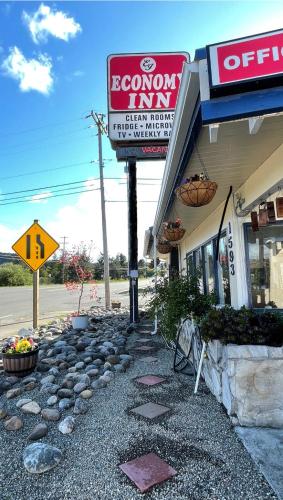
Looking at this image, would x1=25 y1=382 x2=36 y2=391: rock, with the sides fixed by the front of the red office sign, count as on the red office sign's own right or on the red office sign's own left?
on the red office sign's own right

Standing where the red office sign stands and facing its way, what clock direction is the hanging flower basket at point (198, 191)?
The hanging flower basket is roughly at 5 o'clock from the red office sign.

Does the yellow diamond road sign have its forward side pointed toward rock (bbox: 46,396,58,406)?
yes

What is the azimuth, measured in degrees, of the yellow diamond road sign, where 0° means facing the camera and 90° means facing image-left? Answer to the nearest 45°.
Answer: approximately 0°

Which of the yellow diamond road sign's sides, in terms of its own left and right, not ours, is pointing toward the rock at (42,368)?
front

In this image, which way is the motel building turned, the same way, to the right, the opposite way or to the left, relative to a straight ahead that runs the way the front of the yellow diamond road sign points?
to the right

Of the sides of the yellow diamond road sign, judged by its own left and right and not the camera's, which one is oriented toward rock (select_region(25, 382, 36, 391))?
front

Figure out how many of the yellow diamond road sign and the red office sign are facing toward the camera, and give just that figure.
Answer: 2

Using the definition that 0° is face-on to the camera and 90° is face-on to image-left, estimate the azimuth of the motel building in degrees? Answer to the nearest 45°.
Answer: approximately 45°

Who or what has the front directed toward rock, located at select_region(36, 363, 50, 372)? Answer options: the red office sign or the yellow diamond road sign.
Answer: the yellow diamond road sign

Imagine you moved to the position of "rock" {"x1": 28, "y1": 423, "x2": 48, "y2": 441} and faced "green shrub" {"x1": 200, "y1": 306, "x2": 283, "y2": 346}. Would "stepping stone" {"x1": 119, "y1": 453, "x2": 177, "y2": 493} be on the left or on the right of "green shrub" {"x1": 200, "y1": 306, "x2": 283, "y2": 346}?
right

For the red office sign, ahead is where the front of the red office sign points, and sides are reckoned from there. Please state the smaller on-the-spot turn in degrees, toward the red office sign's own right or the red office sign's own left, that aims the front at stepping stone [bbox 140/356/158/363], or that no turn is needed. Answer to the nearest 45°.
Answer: approximately 135° to the red office sign's own right
